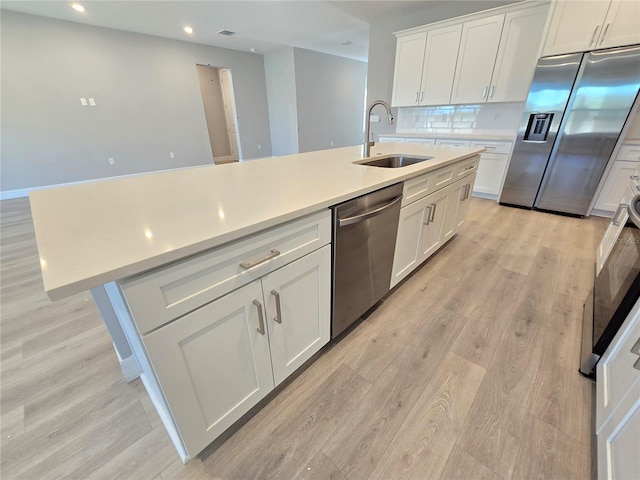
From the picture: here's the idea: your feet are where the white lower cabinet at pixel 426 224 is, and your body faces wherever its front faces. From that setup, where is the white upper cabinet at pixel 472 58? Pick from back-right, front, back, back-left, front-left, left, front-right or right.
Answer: back-left

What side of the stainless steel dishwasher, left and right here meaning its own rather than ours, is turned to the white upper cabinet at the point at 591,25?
left

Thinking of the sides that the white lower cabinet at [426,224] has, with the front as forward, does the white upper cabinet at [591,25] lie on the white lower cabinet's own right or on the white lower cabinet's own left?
on the white lower cabinet's own left

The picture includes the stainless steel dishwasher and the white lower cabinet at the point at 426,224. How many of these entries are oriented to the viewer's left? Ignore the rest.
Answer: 0

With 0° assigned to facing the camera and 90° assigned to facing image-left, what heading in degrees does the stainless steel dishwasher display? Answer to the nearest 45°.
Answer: approximately 315°
